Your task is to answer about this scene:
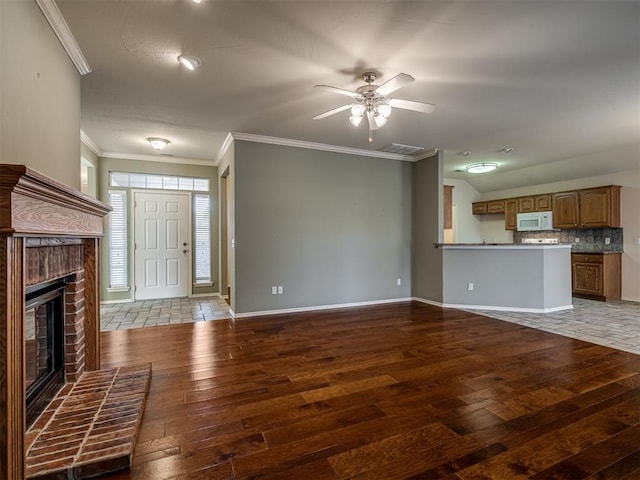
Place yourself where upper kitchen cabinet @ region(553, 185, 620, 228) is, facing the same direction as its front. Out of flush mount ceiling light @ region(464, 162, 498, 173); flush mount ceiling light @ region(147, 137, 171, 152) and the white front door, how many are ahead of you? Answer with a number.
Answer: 3

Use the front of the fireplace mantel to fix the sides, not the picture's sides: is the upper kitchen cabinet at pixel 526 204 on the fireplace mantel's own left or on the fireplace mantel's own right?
on the fireplace mantel's own left

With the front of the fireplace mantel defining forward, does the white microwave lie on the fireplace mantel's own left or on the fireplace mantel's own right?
on the fireplace mantel's own left

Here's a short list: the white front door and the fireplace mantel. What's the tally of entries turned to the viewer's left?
0

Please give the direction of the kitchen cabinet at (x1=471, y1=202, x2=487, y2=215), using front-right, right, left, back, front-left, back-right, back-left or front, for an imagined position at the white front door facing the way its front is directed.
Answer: left

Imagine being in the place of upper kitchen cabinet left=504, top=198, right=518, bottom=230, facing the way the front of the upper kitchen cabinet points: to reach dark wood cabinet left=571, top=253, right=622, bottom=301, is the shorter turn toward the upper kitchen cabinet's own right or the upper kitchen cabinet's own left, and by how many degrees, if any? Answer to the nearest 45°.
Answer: approximately 90° to the upper kitchen cabinet's own left
